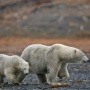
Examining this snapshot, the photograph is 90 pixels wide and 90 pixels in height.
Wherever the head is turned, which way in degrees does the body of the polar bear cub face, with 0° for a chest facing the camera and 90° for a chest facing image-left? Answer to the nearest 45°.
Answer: approximately 270°

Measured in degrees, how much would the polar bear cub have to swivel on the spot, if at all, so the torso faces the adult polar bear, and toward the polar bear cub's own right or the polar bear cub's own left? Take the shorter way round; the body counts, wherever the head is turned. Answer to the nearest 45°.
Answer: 0° — it already faces it
